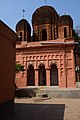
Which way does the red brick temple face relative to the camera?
toward the camera
